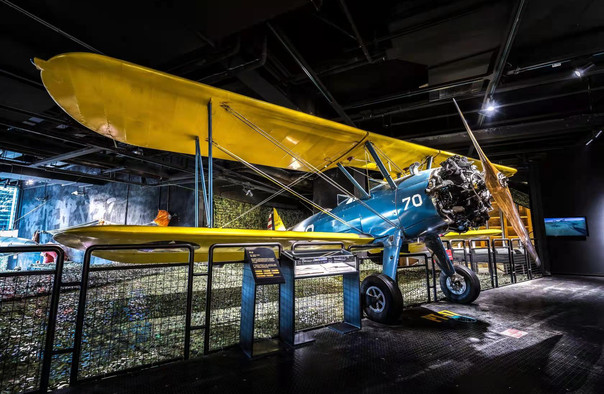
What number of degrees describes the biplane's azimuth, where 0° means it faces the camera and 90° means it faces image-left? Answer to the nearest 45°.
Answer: approximately 315°

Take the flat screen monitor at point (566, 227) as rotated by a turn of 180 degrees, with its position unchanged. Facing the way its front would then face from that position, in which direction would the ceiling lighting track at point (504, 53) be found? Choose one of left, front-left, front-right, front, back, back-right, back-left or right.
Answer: back

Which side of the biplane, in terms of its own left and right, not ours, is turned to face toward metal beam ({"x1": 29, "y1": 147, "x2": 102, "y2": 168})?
back

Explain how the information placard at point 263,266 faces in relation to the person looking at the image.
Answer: facing the viewer and to the right of the viewer

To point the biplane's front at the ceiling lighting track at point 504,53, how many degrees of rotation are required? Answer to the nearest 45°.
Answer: approximately 45° to its left

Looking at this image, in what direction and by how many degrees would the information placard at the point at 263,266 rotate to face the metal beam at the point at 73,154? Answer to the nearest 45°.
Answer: approximately 180°

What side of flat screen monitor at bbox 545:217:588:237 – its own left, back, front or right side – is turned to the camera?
front

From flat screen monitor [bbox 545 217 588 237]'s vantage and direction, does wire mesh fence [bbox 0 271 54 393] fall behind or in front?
in front

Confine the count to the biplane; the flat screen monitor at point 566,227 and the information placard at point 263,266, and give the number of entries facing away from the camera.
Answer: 0

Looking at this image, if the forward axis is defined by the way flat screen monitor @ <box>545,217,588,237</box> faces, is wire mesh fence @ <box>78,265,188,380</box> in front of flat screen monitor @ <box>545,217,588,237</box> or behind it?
in front

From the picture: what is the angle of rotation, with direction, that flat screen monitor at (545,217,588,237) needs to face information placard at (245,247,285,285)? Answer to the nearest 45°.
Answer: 0° — it already faces it
